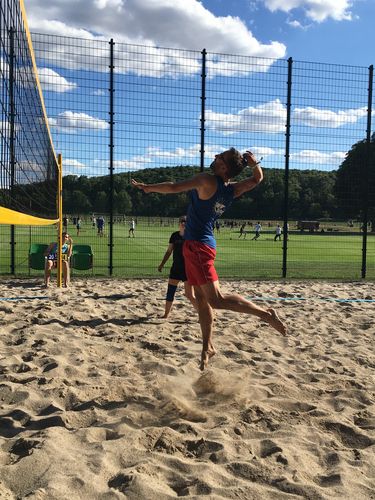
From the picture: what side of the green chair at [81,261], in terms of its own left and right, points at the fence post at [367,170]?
left

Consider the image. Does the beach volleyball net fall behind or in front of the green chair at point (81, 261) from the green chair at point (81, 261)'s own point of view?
in front

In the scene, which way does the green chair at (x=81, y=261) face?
toward the camera

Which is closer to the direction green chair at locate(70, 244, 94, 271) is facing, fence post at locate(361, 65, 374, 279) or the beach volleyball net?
the beach volleyball net
